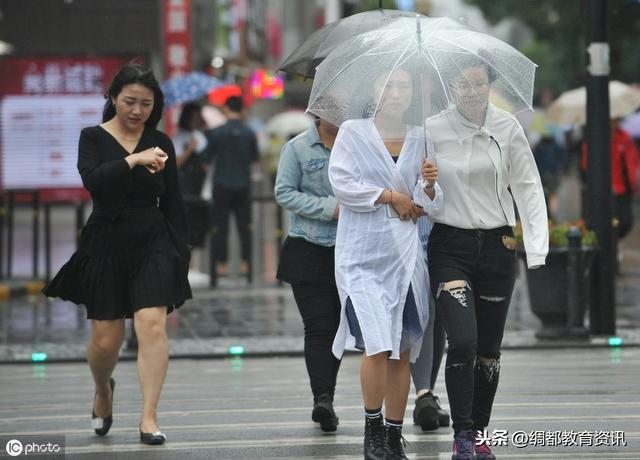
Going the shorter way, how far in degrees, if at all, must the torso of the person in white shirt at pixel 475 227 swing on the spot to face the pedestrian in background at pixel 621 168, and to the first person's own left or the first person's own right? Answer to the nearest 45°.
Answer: approximately 180°

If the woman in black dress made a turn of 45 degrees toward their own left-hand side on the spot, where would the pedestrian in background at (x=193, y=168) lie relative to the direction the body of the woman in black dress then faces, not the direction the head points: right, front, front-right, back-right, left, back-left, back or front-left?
back-left

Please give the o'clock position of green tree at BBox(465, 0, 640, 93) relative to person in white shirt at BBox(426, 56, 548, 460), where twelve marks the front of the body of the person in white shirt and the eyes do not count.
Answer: The green tree is roughly at 6 o'clock from the person in white shirt.

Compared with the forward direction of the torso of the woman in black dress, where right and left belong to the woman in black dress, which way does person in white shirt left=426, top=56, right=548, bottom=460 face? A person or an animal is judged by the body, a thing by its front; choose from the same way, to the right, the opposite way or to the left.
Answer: the same way

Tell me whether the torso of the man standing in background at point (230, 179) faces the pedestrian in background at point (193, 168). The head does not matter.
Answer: no

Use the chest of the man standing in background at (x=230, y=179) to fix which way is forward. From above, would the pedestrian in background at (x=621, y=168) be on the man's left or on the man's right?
on the man's right

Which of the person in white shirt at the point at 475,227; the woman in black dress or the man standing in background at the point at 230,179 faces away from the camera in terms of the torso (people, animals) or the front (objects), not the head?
the man standing in background

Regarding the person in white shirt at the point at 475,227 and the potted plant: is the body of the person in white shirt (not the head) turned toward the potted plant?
no

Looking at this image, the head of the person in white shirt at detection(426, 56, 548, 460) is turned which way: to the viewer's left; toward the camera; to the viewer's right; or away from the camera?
toward the camera

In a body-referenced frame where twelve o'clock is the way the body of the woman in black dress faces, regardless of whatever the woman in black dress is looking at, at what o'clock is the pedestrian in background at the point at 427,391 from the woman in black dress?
The pedestrian in background is roughly at 9 o'clock from the woman in black dress.

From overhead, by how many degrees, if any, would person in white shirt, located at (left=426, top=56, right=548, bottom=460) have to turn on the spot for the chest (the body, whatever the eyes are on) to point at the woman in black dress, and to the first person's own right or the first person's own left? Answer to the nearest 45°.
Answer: approximately 90° to the first person's own right

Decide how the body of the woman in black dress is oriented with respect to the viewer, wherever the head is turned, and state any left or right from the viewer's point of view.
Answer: facing the viewer

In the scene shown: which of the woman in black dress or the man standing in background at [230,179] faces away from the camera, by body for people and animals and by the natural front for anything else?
the man standing in background

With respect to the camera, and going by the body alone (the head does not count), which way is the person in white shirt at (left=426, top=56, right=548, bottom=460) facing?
toward the camera

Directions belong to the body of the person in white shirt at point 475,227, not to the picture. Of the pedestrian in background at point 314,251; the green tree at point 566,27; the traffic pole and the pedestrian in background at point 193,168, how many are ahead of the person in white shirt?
0

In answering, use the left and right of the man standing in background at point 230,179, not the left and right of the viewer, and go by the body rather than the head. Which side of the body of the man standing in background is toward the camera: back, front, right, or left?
back
